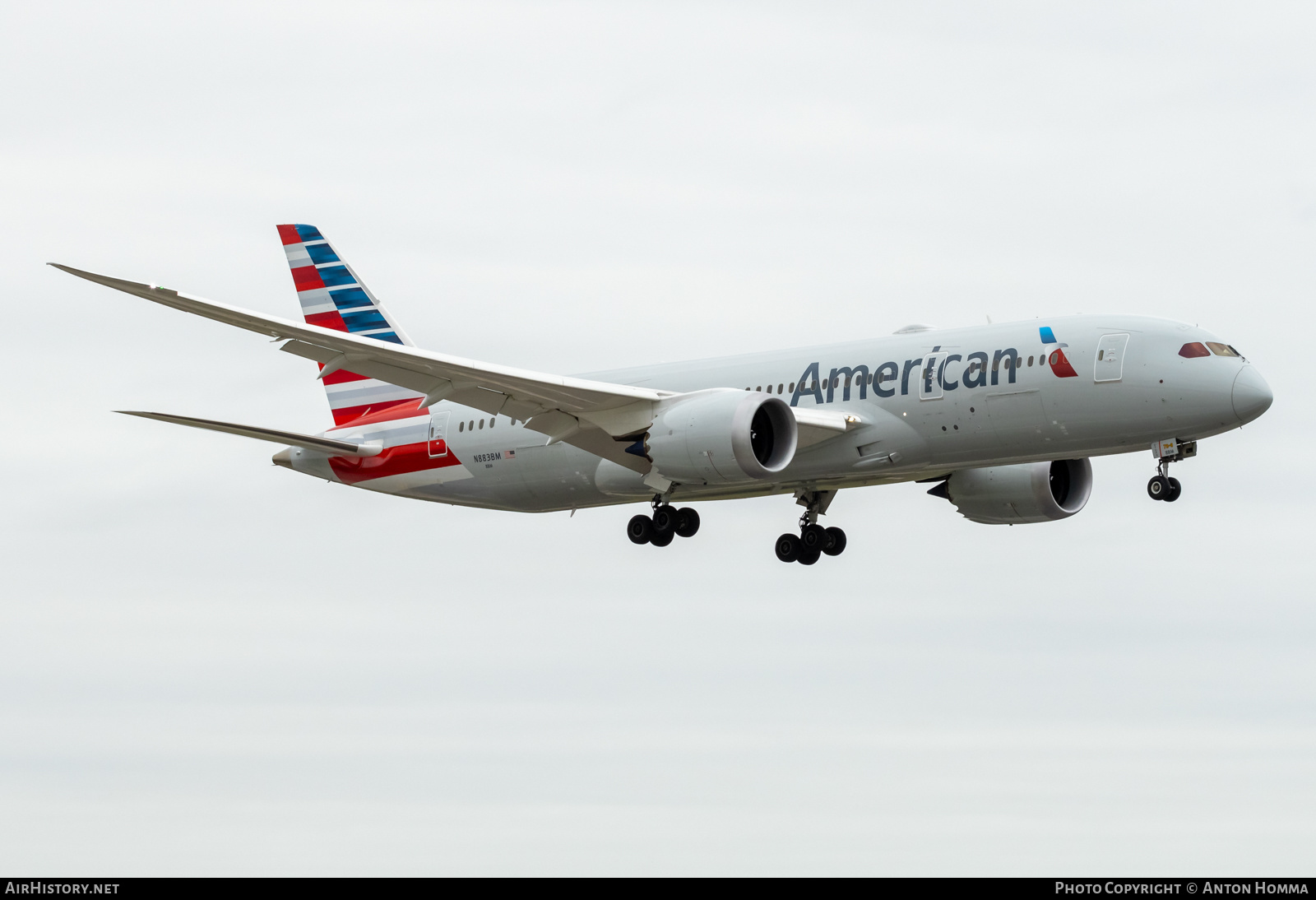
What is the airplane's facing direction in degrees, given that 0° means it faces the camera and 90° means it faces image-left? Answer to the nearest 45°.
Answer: approximately 315°
